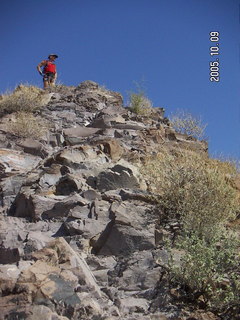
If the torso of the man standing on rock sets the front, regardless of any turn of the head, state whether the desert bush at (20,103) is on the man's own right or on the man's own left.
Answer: on the man's own right

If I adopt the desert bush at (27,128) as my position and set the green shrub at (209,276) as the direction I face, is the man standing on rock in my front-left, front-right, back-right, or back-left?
back-left

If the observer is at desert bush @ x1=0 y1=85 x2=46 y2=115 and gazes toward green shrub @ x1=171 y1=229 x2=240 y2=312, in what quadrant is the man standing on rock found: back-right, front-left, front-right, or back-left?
back-left

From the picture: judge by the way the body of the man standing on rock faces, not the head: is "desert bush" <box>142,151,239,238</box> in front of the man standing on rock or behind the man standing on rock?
in front

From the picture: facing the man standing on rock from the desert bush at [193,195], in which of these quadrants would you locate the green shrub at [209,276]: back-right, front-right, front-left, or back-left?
back-left

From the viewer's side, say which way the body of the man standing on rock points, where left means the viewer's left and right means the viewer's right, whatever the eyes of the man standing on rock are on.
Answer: facing the viewer and to the right of the viewer

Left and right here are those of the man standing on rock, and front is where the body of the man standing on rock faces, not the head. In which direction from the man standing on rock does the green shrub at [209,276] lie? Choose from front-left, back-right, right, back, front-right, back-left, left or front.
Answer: front-right

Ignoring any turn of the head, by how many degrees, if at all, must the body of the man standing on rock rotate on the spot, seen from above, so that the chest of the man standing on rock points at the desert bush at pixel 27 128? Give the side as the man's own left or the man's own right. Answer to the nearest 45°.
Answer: approximately 45° to the man's own right
